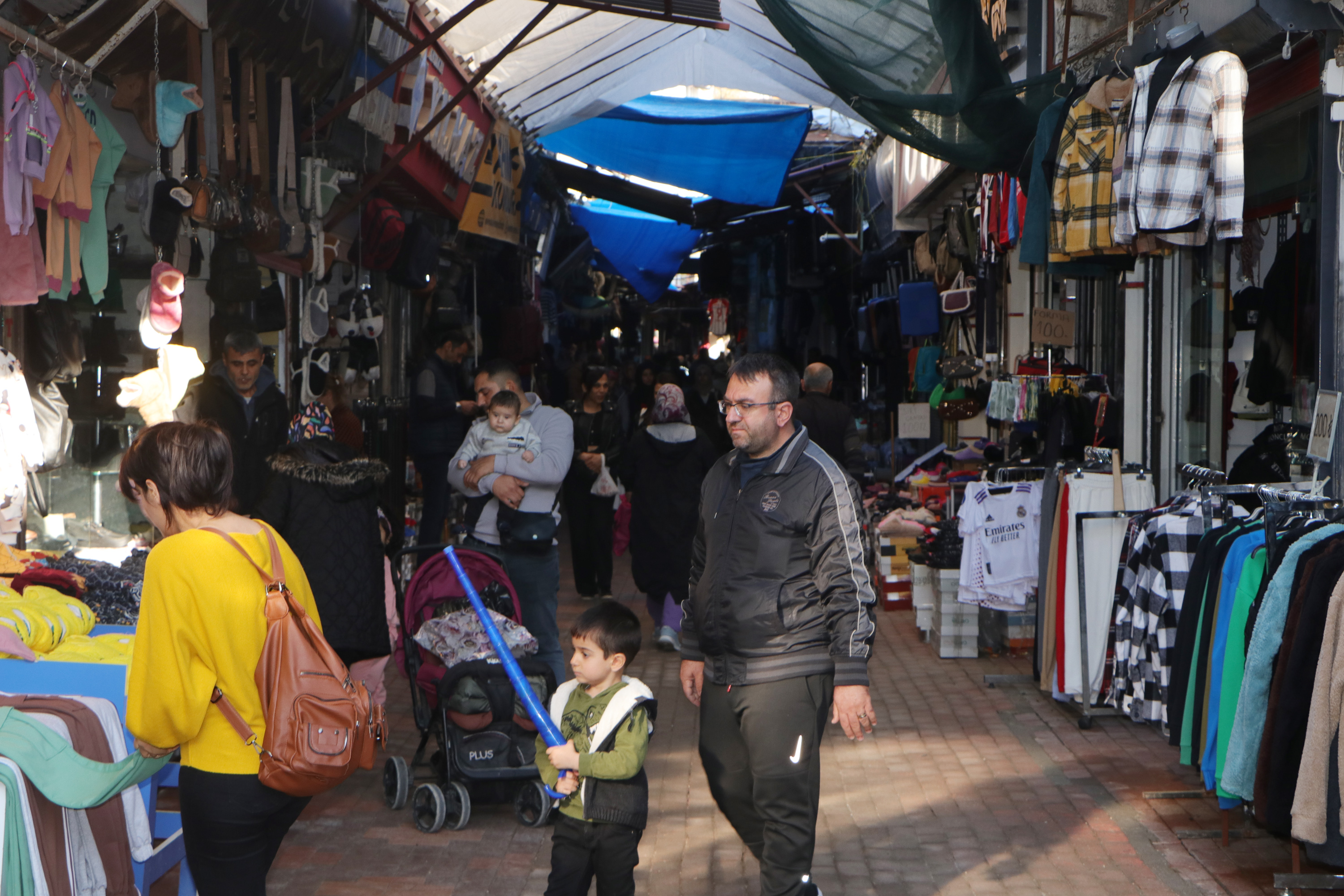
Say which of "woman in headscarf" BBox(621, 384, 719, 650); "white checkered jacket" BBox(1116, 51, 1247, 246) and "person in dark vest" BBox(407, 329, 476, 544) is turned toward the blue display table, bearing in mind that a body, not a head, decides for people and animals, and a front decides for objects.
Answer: the white checkered jacket

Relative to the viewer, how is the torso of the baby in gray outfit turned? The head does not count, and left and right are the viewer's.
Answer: facing the viewer

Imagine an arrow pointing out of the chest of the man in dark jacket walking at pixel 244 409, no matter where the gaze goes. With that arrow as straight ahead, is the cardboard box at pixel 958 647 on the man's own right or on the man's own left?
on the man's own left

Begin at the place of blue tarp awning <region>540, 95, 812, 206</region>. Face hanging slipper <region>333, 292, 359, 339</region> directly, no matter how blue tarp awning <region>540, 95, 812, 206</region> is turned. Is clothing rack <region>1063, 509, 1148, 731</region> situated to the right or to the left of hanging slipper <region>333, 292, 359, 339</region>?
left

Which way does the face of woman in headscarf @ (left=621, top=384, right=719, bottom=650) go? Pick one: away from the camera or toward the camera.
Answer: away from the camera

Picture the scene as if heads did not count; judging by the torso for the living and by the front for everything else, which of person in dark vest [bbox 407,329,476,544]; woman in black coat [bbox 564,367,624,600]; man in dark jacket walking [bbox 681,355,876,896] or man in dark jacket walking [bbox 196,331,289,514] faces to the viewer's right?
person in dark vest [bbox 407,329,476,544]

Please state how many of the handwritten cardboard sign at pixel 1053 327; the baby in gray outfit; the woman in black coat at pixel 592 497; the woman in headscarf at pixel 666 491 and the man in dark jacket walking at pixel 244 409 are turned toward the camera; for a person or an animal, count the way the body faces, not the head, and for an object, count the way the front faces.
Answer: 4

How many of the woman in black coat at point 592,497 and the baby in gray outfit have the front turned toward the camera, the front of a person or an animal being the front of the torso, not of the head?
2

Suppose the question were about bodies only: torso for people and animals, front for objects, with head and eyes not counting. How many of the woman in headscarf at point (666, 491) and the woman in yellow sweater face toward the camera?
0

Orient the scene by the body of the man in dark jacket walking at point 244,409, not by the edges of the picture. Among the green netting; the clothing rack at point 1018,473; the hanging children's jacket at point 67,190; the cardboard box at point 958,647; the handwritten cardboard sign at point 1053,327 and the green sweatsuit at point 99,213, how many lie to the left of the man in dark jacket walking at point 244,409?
4

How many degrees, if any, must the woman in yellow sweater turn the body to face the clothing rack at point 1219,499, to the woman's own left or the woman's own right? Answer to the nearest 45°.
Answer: approximately 135° to the woman's own right

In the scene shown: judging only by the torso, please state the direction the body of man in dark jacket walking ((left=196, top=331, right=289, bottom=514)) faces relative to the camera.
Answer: toward the camera

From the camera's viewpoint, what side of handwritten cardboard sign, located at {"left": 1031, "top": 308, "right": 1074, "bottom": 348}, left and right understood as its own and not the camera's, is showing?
front

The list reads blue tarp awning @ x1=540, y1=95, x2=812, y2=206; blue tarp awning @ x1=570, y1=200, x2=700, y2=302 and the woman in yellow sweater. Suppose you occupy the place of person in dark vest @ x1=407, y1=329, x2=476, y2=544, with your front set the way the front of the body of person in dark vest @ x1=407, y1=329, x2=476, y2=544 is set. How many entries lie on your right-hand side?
1

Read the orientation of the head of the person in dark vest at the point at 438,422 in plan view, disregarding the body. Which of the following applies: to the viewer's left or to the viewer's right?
to the viewer's right

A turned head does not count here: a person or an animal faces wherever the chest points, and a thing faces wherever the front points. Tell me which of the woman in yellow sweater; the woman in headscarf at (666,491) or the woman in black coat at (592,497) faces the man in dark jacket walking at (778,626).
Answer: the woman in black coat

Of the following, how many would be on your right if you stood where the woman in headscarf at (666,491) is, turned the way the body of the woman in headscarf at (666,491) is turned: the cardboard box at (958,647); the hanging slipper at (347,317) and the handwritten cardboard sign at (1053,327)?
2

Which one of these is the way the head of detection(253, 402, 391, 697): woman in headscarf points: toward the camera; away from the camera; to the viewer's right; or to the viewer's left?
away from the camera
